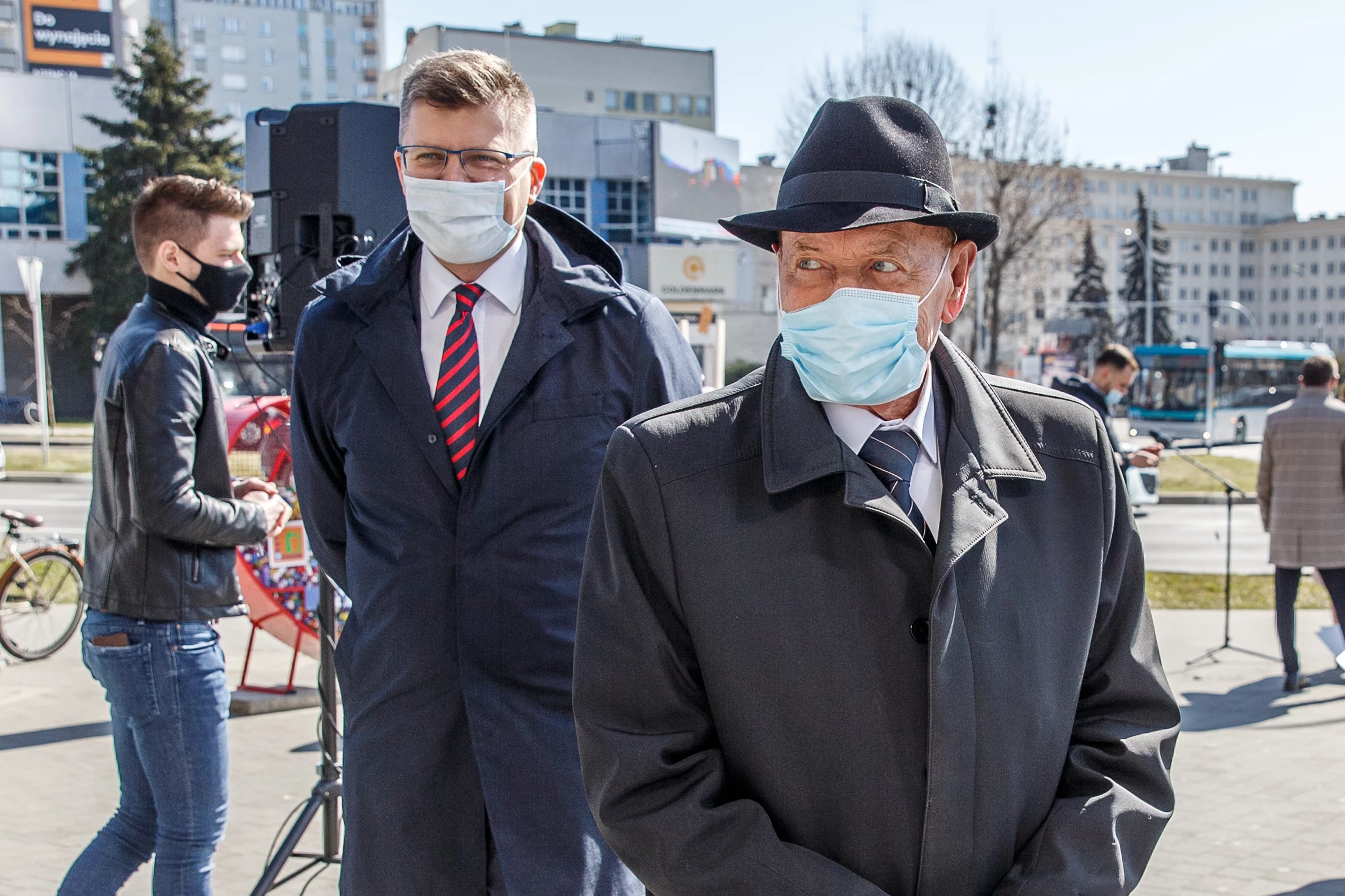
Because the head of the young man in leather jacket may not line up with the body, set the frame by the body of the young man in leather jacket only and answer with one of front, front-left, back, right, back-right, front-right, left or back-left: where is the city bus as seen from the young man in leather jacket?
front-left

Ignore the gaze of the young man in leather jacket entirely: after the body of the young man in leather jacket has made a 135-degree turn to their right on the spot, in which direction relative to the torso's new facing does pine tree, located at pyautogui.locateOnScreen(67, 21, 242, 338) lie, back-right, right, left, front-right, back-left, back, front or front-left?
back-right

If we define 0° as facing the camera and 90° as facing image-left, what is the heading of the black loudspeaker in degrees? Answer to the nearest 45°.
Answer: approximately 225°

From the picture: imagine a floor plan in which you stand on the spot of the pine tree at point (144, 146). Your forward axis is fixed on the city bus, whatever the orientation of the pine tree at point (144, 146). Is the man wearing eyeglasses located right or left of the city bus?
right

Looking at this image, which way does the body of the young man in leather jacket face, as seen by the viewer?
to the viewer's right

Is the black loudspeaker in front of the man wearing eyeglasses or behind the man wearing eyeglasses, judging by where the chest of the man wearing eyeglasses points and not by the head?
behind

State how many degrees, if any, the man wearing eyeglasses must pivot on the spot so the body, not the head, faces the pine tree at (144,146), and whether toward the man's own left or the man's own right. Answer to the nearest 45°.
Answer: approximately 180°

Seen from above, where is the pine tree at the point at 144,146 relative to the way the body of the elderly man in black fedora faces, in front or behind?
behind

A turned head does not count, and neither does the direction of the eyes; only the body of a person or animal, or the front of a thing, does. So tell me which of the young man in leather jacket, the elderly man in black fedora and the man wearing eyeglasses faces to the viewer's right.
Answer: the young man in leather jacket

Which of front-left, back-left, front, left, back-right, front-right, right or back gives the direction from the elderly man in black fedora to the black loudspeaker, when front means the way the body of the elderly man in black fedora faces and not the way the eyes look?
back-right

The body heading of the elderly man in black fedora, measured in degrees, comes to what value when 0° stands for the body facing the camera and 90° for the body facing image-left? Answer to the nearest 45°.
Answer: approximately 0°

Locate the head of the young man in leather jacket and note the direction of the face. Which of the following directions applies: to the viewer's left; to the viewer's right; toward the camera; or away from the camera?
to the viewer's right
